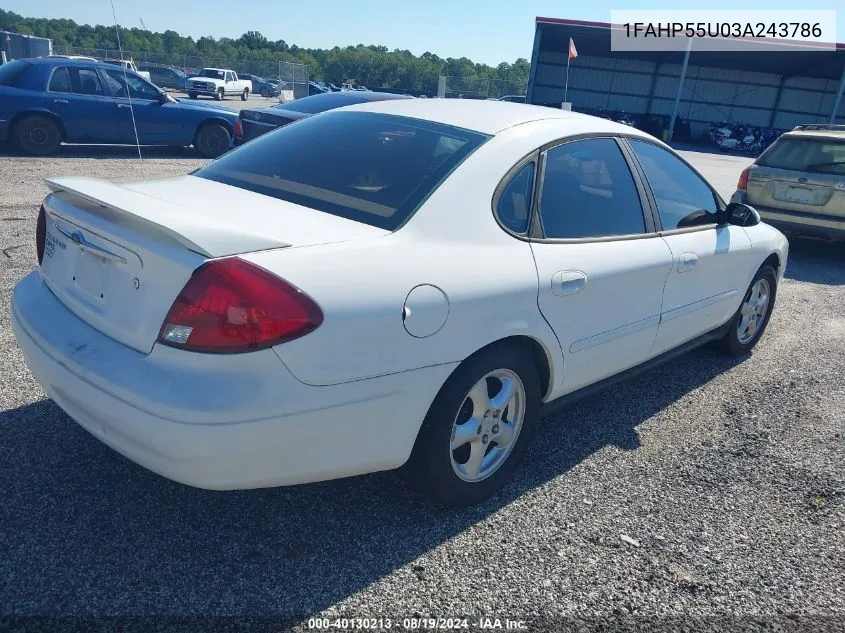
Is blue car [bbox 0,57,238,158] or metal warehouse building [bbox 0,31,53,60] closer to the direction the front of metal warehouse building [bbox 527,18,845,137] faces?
the blue car

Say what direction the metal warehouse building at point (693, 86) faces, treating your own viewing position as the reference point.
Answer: facing the viewer

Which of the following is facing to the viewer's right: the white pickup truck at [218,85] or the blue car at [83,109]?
the blue car

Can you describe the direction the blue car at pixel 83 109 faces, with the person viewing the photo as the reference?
facing to the right of the viewer

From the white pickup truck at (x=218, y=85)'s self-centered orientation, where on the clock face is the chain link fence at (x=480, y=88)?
The chain link fence is roughly at 8 o'clock from the white pickup truck.

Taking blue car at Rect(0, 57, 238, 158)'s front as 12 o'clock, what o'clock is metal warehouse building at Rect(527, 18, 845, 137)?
The metal warehouse building is roughly at 11 o'clock from the blue car.

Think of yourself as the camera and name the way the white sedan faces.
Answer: facing away from the viewer and to the right of the viewer

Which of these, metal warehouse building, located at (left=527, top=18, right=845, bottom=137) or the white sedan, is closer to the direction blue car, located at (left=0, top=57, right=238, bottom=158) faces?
the metal warehouse building

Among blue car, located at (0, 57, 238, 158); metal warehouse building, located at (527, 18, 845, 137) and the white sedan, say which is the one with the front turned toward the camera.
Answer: the metal warehouse building

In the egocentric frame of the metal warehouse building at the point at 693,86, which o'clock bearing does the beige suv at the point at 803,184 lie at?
The beige suv is roughly at 12 o'clock from the metal warehouse building.

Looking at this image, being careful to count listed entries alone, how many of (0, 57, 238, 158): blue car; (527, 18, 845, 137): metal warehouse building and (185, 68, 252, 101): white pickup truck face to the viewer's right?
1

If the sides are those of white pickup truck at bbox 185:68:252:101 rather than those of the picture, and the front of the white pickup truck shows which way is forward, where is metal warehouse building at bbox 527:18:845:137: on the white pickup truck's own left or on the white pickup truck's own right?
on the white pickup truck's own left

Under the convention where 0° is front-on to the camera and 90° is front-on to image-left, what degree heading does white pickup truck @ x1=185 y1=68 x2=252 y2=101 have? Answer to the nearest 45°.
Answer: approximately 45°

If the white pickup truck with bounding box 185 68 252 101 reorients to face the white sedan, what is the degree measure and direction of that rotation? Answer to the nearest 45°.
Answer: approximately 45° to its left

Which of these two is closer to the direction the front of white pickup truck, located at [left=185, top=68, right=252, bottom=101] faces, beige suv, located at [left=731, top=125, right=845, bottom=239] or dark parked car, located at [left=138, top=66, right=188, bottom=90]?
the beige suv

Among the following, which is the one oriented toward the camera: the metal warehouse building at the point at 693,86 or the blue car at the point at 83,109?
the metal warehouse building

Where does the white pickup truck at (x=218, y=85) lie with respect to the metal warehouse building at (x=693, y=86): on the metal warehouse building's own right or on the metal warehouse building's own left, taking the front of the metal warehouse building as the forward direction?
on the metal warehouse building's own right
